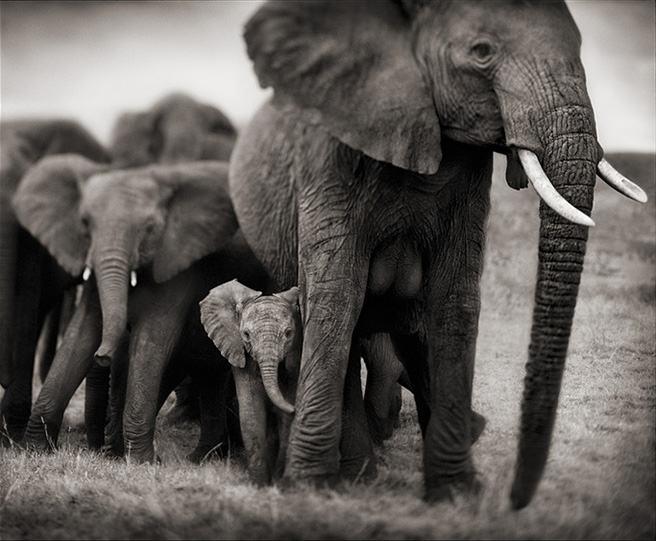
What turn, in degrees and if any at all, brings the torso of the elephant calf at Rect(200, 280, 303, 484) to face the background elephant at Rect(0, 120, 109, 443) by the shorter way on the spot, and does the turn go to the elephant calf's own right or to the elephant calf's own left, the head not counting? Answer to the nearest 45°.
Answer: approximately 135° to the elephant calf's own right

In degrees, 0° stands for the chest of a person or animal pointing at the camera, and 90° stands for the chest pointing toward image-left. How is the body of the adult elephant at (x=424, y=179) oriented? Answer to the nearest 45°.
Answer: approximately 315°

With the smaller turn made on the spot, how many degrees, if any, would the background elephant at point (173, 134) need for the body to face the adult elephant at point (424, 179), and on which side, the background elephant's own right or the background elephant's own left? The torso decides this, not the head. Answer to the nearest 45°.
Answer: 0° — it already faces it

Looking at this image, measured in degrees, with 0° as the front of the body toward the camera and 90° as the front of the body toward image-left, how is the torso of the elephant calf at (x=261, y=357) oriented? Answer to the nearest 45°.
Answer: approximately 0°

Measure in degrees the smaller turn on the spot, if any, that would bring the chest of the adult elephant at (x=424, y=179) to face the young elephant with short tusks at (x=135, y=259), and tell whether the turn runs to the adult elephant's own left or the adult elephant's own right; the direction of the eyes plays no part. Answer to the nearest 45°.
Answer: approximately 180°

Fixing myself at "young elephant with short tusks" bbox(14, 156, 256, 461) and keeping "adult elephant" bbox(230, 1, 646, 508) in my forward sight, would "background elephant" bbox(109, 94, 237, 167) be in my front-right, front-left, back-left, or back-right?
back-left

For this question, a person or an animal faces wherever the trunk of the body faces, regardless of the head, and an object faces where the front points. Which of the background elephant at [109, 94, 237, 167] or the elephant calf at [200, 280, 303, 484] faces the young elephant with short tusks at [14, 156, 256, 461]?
the background elephant

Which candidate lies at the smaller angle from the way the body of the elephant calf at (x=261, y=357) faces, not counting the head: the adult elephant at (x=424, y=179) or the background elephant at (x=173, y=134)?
the adult elephant

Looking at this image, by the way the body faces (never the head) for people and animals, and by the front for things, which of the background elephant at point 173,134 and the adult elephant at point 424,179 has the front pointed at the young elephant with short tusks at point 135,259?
the background elephant

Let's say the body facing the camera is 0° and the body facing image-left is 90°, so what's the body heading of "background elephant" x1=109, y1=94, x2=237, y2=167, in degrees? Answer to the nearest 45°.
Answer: approximately 0°

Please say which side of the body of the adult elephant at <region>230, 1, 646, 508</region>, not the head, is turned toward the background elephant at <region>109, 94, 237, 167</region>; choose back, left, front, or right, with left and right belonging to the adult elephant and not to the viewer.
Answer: back

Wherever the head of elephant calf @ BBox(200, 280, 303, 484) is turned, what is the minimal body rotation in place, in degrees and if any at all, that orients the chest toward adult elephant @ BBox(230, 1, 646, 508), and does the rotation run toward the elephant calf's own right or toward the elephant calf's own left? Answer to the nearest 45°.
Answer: approximately 45° to the elephant calf's own left

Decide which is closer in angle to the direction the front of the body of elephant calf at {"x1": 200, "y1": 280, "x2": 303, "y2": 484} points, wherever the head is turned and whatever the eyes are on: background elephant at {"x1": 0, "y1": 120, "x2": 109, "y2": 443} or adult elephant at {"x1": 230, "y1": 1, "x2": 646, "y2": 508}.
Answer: the adult elephant

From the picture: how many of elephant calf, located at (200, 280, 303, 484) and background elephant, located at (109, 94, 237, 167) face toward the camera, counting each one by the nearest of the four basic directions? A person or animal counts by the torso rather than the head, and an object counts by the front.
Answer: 2
